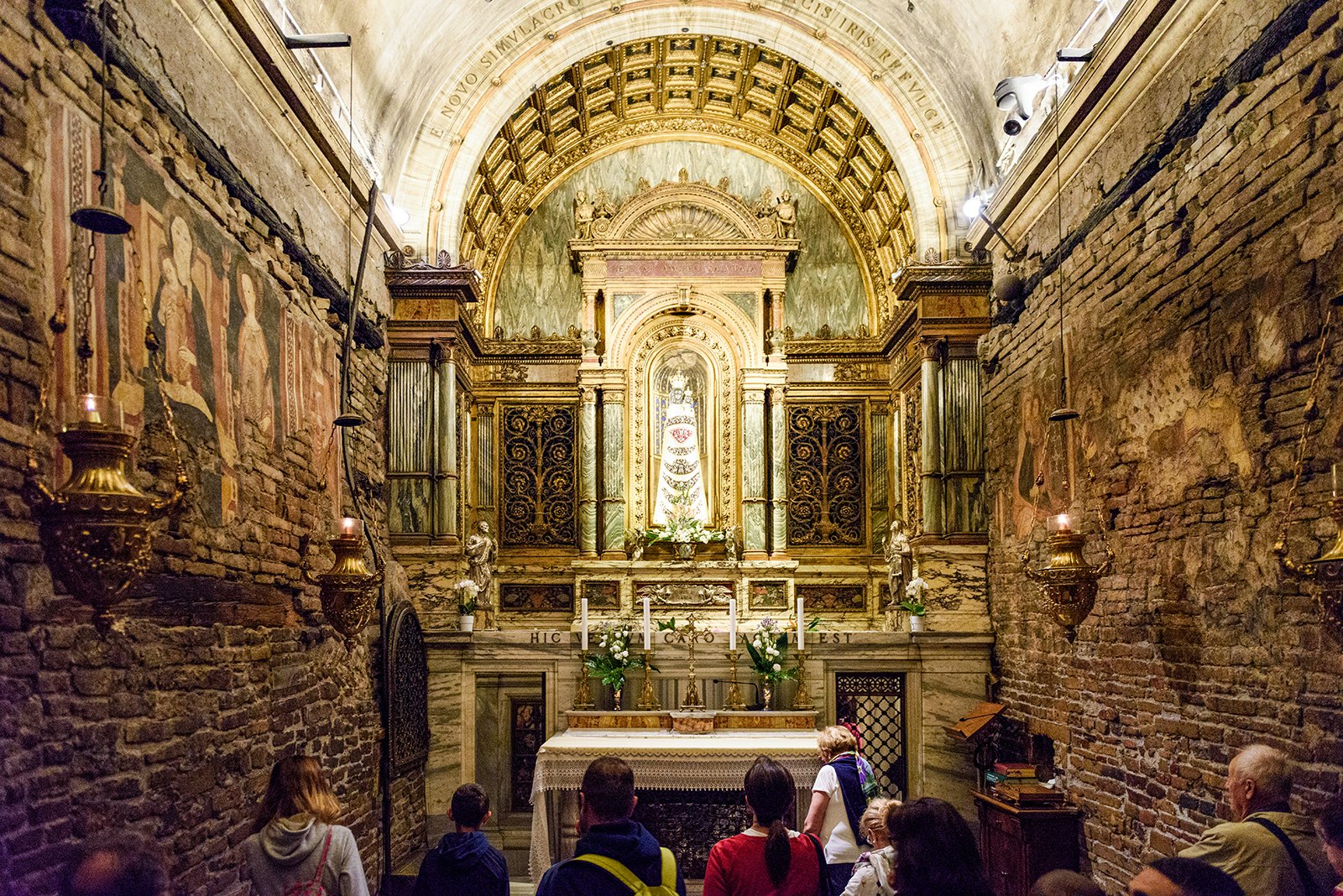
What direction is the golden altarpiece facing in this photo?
toward the camera

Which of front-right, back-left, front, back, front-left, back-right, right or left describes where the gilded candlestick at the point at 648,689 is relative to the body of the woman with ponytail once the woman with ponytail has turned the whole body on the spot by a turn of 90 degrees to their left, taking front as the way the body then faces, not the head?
right

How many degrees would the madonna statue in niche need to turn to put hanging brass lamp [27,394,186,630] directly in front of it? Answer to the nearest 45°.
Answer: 0° — it already faces it

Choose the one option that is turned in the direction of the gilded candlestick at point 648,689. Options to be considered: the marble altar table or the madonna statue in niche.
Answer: the madonna statue in niche

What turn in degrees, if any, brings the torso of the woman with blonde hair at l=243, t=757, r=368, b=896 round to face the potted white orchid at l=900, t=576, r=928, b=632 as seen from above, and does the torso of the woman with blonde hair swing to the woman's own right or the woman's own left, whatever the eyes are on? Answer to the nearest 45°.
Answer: approximately 45° to the woman's own right

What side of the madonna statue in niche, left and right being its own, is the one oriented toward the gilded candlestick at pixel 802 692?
front

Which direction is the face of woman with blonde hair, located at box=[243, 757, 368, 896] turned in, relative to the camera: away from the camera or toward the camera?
away from the camera

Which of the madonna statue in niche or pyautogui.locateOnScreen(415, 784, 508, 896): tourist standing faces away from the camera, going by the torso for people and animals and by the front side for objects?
the tourist standing

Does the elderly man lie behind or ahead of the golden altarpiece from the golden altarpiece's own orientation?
ahead

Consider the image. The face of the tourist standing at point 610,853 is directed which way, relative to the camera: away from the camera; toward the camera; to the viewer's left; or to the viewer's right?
away from the camera

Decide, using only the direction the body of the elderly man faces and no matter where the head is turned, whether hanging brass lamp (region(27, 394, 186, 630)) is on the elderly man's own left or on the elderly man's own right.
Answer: on the elderly man's own left

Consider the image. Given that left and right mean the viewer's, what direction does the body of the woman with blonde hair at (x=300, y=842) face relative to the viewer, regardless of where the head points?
facing away from the viewer

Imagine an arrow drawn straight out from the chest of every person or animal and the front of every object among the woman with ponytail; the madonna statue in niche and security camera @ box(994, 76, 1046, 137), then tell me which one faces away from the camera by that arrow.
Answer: the woman with ponytail

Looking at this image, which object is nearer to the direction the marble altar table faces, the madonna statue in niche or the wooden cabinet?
the wooden cabinet

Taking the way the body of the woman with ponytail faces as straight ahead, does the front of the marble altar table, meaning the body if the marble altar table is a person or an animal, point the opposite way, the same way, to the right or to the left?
the opposite way

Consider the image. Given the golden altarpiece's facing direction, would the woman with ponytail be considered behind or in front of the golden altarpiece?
in front

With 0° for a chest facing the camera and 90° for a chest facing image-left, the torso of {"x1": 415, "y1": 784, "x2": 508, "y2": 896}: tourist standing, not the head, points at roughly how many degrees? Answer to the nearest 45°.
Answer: approximately 180°

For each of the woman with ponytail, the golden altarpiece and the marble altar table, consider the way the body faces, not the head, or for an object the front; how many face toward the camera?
2

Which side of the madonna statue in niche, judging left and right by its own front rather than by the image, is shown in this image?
front
